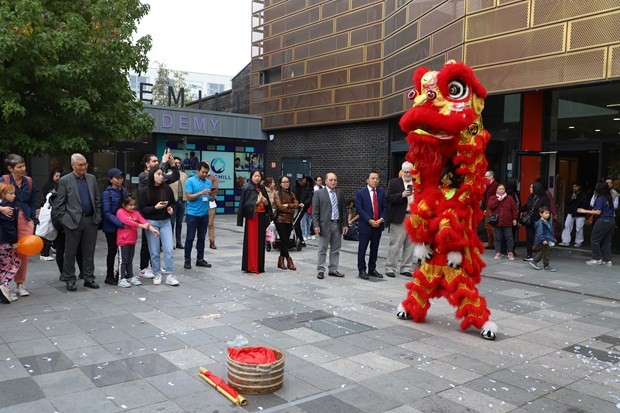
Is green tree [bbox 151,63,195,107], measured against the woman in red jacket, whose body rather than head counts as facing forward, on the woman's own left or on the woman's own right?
on the woman's own right

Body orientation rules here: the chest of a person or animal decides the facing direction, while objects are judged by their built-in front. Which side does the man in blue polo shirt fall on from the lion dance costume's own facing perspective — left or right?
on its right

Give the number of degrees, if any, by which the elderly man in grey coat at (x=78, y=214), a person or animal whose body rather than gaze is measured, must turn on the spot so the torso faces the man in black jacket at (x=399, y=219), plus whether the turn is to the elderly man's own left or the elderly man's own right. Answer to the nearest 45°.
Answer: approximately 45° to the elderly man's own left

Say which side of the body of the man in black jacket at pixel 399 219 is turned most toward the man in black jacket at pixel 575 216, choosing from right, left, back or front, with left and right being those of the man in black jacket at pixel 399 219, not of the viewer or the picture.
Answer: left

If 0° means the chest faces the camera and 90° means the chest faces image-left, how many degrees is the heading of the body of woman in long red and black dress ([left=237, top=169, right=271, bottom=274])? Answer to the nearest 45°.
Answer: approximately 315°

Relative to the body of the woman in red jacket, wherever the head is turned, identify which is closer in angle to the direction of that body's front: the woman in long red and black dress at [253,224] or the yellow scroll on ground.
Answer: the yellow scroll on ground

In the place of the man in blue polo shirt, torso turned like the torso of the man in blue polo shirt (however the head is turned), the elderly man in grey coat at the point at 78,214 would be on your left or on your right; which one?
on your right

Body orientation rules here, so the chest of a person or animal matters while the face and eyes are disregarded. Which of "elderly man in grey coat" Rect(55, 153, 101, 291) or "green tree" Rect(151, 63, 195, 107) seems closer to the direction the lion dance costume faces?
the elderly man in grey coat
